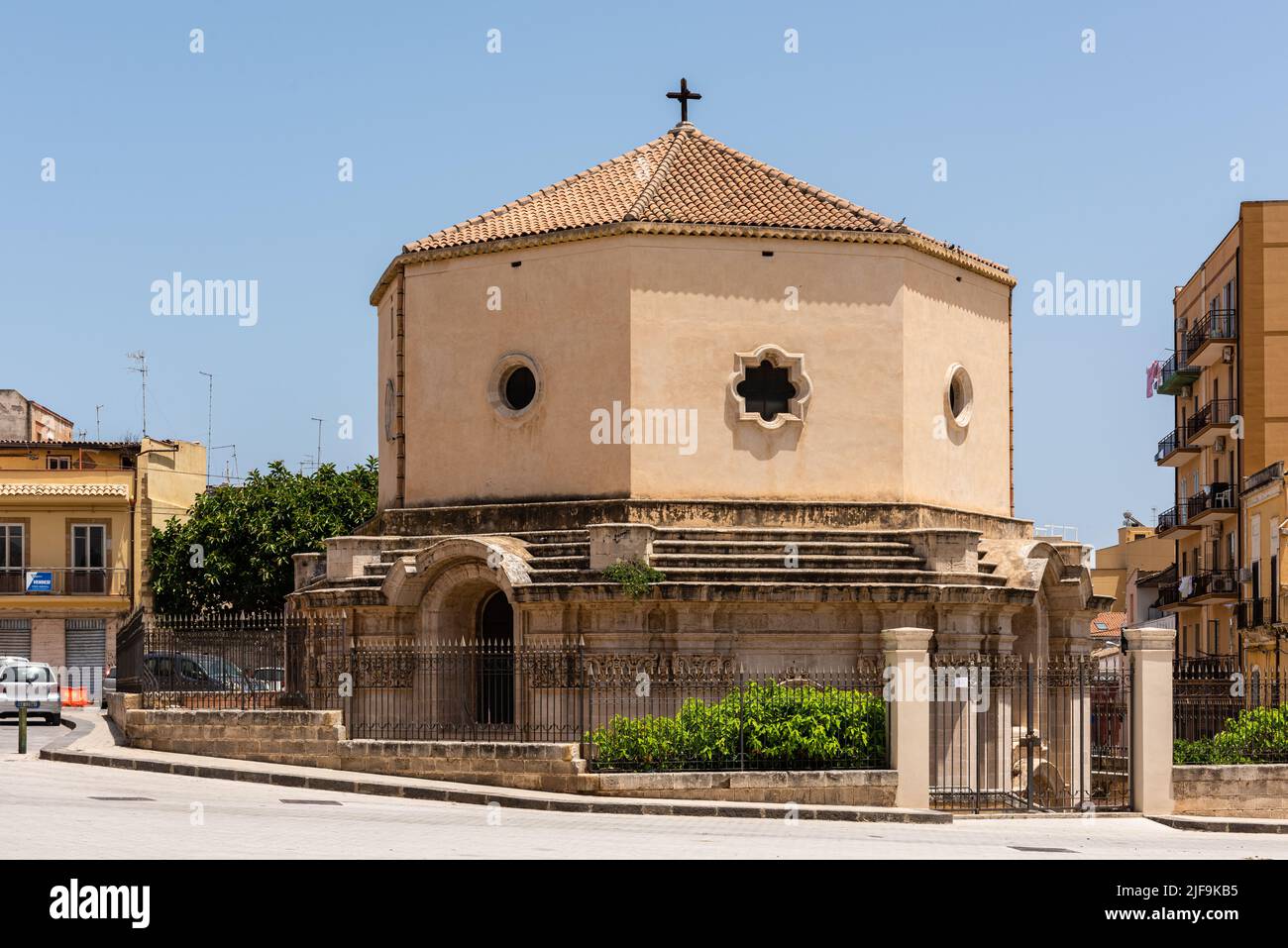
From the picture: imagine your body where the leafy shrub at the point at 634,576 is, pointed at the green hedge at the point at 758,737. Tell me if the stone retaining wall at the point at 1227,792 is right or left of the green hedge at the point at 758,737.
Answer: left

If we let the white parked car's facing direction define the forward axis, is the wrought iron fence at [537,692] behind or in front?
behind
